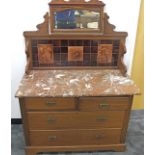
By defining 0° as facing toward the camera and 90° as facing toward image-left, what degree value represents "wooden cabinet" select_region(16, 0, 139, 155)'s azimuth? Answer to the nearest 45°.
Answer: approximately 0°
